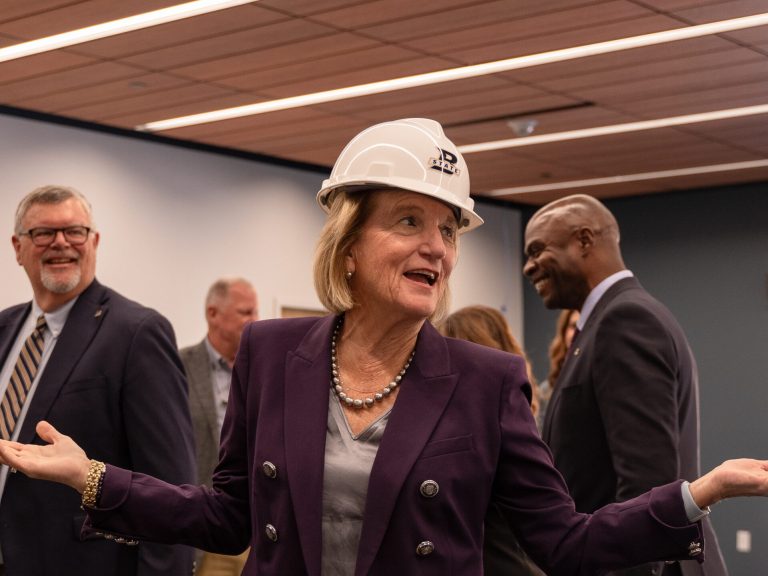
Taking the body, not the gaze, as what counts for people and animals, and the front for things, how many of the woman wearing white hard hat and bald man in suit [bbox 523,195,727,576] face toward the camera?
1

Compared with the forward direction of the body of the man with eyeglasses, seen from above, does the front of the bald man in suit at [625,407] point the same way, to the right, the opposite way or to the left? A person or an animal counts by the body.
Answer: to the right

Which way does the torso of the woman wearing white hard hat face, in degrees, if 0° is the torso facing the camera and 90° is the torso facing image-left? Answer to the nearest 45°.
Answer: approximately 0°

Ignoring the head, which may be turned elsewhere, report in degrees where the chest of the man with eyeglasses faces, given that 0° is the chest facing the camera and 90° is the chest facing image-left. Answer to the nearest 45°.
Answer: approximately 45°

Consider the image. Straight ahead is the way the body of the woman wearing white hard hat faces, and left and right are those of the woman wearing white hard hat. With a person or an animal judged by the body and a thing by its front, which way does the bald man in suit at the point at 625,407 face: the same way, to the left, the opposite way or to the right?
to the right

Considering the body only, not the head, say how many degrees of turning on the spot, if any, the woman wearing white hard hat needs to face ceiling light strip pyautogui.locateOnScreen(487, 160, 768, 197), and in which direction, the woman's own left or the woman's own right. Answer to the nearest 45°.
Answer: approximately 180°

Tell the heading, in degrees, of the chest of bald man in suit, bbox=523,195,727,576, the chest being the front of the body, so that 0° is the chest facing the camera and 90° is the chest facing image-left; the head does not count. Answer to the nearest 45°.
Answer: approximately 90°

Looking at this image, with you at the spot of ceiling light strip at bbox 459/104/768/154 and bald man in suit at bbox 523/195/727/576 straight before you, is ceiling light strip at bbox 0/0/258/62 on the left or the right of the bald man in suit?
right

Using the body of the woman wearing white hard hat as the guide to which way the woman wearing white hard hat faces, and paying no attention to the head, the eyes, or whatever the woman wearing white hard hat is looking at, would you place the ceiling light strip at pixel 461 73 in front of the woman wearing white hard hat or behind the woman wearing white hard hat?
behind

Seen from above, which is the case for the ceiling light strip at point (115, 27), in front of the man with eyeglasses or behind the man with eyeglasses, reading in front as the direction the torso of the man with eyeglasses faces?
behind

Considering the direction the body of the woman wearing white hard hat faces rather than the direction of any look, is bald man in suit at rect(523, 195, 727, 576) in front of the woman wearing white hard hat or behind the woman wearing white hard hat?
behind
